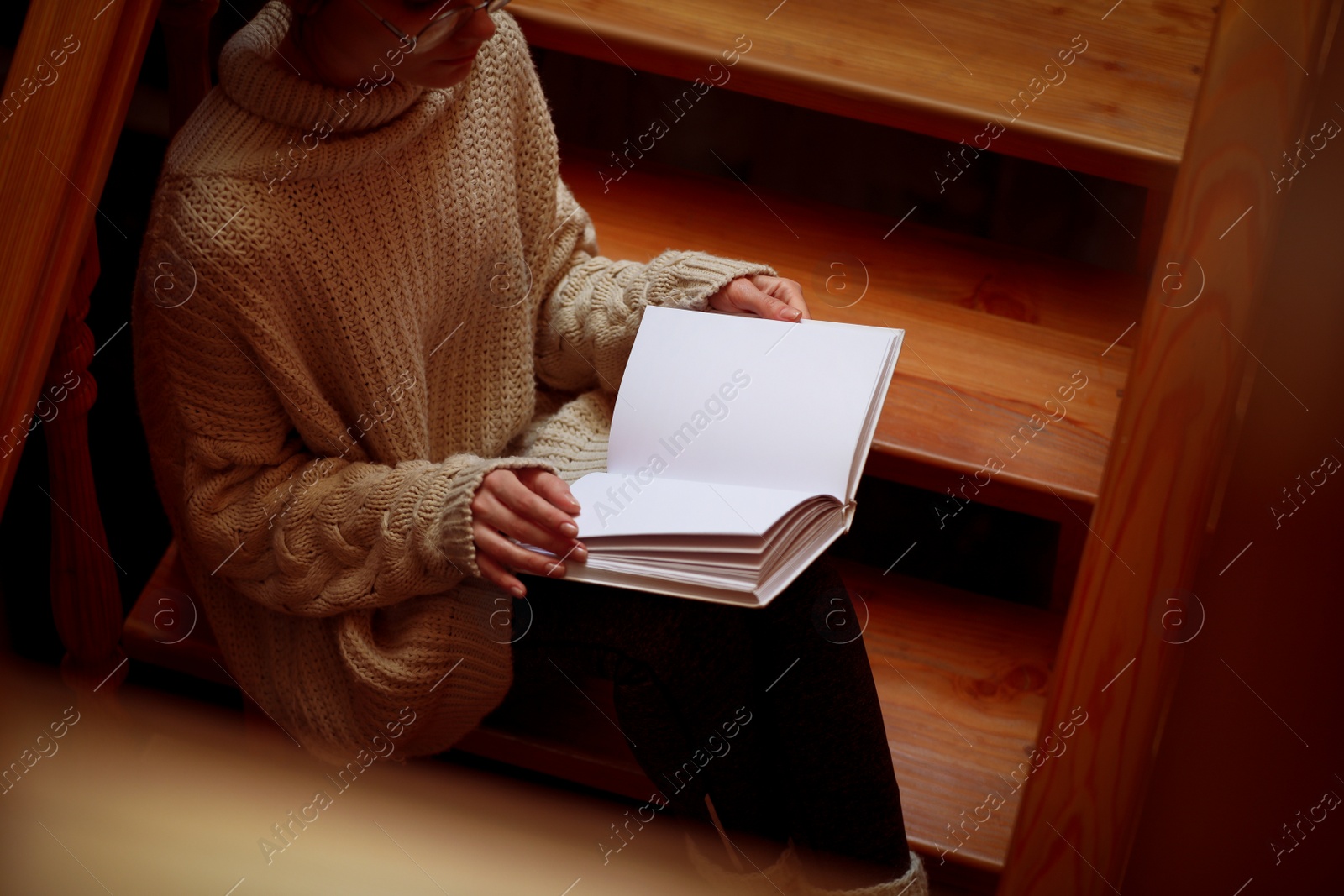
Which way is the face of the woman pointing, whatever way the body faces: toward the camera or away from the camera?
toward the camera

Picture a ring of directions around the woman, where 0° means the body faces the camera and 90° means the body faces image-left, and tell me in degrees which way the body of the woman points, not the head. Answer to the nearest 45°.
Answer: approximately 315°
